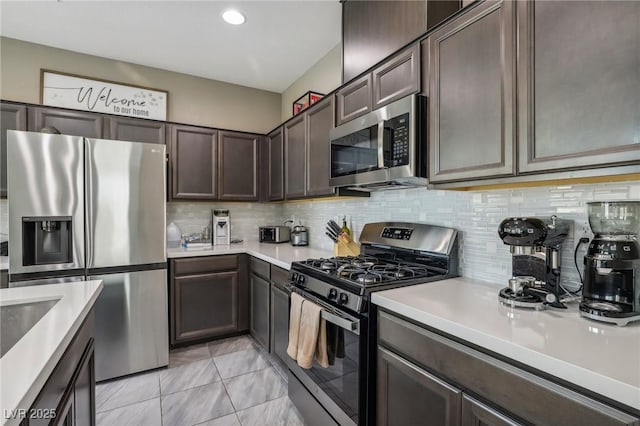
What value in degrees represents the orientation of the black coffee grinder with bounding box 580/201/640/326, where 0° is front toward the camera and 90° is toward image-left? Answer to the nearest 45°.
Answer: approximately 45°

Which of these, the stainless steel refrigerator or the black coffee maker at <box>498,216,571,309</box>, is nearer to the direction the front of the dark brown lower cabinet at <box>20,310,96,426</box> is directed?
the black coffee maker

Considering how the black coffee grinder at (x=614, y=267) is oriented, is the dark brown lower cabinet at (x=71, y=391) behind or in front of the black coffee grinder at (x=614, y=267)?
in front

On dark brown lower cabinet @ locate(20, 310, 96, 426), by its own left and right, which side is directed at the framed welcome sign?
left

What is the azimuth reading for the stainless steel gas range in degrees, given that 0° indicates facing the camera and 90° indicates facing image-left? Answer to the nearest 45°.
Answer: approximately 45°

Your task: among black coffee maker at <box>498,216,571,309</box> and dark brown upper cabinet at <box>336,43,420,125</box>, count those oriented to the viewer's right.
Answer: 0
